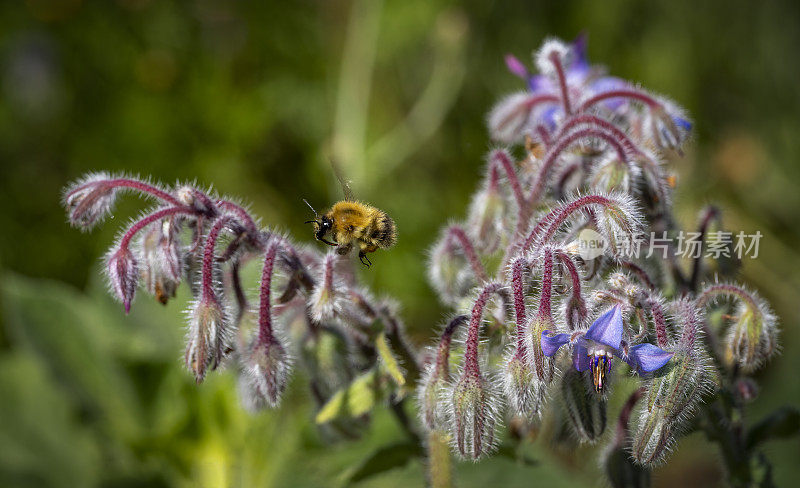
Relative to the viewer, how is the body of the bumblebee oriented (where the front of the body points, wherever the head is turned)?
to the viewer's left

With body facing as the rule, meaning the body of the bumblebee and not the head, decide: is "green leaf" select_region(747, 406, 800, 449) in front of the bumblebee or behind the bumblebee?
behind

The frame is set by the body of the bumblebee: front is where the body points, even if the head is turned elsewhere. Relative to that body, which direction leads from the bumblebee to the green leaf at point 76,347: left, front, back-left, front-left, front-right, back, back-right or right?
front-right
